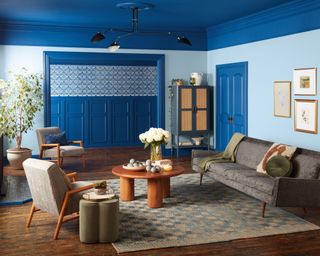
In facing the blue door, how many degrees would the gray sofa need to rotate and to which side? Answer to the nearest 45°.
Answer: approximately 135° to its right

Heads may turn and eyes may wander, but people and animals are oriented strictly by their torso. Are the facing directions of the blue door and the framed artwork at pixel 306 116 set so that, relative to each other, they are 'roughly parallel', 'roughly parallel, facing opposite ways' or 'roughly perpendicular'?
roughly parallel

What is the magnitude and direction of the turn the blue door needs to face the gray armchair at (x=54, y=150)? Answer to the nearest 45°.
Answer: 0° — it already faces it

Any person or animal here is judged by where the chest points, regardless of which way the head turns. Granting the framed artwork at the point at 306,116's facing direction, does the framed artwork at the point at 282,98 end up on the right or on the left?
on its right

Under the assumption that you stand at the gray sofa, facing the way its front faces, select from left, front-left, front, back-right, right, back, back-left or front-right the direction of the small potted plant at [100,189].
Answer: front

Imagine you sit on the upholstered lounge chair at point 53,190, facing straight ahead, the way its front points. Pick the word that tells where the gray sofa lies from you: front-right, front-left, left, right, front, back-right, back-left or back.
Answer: front-right

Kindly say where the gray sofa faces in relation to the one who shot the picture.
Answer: facing the viewer and to the left of the viewer

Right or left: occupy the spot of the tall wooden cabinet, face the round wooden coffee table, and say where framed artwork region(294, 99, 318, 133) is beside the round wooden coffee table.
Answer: left

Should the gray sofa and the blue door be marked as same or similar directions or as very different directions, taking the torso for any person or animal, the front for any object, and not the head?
same or similar directions

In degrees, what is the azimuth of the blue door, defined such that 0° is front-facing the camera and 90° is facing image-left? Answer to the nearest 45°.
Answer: approximately 45°

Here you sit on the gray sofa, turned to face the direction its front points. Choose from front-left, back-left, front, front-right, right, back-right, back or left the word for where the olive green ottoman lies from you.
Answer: front

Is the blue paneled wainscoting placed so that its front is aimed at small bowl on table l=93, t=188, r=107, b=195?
yes

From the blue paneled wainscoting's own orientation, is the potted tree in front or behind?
in front

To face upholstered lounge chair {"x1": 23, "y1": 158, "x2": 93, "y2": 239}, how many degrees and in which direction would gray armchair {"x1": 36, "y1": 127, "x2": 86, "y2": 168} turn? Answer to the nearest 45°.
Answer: approximately 45° to its right

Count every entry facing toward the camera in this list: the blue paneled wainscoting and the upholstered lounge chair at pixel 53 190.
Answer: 1

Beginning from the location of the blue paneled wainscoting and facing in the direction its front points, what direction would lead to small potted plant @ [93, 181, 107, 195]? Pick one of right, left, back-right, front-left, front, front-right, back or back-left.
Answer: front

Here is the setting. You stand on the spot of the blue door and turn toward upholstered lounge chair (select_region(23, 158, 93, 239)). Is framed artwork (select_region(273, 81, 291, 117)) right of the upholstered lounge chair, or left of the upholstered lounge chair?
left

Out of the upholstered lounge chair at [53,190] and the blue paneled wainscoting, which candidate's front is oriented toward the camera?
the blue paneled wainscoting

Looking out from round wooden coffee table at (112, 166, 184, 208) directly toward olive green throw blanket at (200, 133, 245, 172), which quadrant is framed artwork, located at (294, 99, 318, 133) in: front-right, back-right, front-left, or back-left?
front-right
